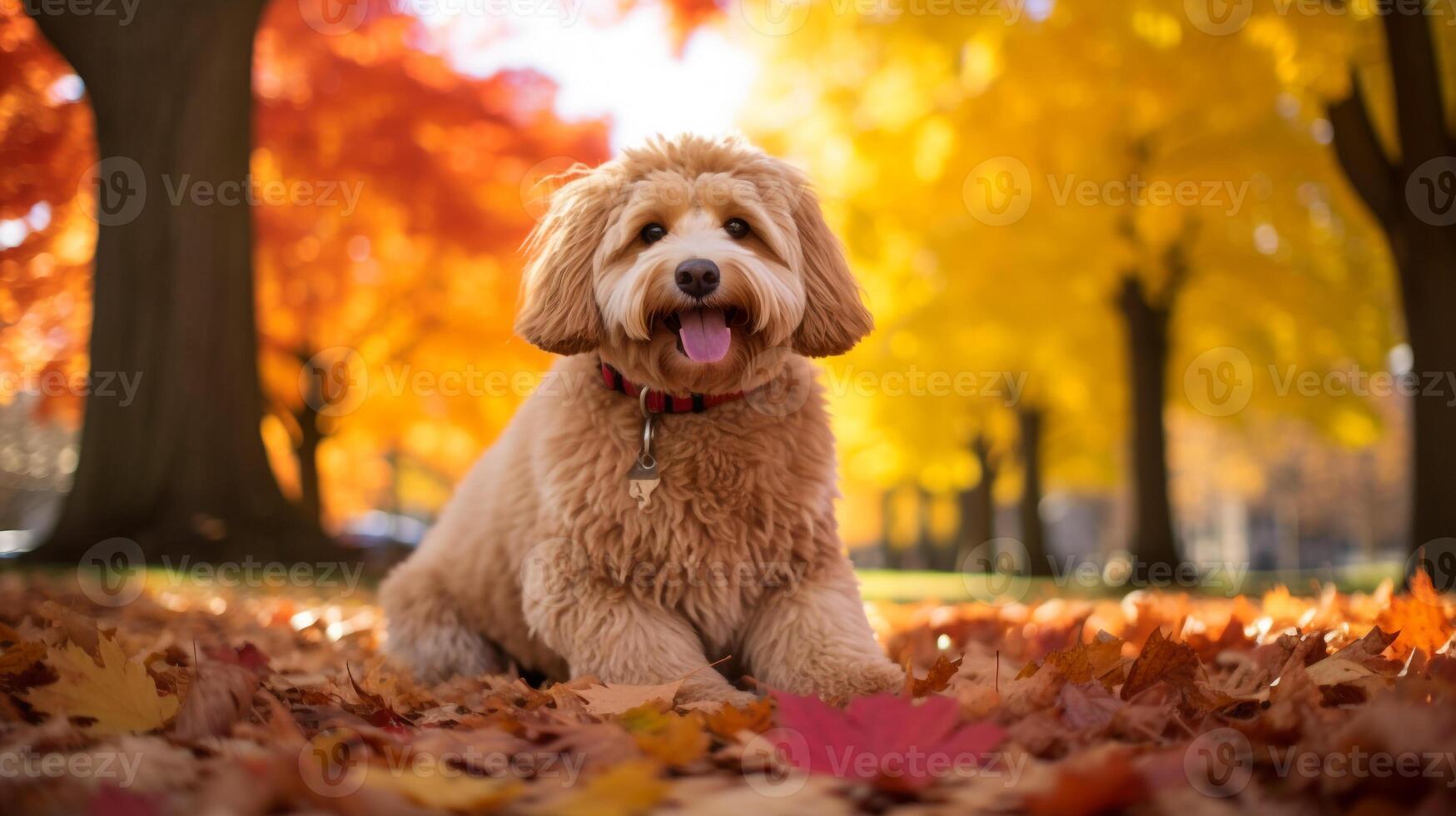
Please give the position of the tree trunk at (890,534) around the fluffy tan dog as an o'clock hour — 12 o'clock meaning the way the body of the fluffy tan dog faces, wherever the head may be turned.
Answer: The tree trunk is roughly at 8 o'clock from the fluffy tan dog.

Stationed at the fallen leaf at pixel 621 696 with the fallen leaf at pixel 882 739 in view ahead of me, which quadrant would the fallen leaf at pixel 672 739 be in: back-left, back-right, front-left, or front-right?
front-right

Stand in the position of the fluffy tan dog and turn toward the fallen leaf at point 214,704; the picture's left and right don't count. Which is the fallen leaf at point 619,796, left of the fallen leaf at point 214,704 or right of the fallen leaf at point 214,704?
left

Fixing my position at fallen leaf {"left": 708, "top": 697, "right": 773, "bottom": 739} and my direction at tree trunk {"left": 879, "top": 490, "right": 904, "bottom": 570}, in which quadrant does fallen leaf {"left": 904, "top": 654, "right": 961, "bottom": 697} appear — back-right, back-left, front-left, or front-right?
front-right

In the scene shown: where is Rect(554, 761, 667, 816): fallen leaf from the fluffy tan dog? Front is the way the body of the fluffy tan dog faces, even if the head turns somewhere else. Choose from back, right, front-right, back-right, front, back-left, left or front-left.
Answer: front-right

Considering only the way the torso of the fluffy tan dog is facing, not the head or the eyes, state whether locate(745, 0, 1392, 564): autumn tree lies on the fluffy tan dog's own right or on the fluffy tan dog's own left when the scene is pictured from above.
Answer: on the fluffy tan dog's own left

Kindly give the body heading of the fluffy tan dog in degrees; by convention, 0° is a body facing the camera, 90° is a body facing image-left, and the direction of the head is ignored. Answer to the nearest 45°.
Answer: approximately 315°

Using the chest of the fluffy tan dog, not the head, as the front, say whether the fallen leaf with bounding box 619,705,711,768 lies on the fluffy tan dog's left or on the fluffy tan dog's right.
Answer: on the fluffy tan dog's right

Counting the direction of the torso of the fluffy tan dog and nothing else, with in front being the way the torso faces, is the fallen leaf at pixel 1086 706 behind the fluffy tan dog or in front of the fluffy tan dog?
in front
